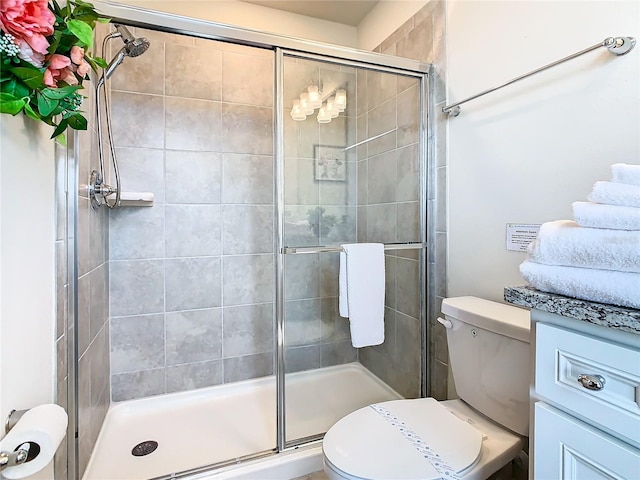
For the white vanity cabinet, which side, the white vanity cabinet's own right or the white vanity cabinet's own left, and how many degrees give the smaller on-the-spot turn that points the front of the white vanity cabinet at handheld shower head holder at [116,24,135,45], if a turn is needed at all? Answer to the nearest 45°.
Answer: approximately 45° to the white vanity cabinet's own right

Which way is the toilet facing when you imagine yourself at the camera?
facing the viewer and to the left of the viewer

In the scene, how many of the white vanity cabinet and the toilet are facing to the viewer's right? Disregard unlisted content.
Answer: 0

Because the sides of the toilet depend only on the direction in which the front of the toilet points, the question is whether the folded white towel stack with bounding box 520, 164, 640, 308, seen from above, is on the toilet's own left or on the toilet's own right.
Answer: on the toilet's own left

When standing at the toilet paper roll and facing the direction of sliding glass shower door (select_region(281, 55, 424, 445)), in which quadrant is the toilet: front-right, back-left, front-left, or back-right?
front-right

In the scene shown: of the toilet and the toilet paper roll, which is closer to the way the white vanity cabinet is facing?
the toilet paper roll

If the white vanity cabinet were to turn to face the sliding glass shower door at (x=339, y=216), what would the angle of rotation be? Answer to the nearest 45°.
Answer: approximately 90° to its right
